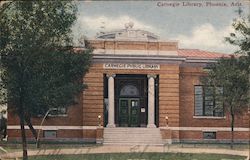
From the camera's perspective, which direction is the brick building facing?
toward the camera

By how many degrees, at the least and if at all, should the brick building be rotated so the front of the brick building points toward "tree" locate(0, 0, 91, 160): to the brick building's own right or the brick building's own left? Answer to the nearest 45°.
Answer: approximately 90° to the brick building's own right
